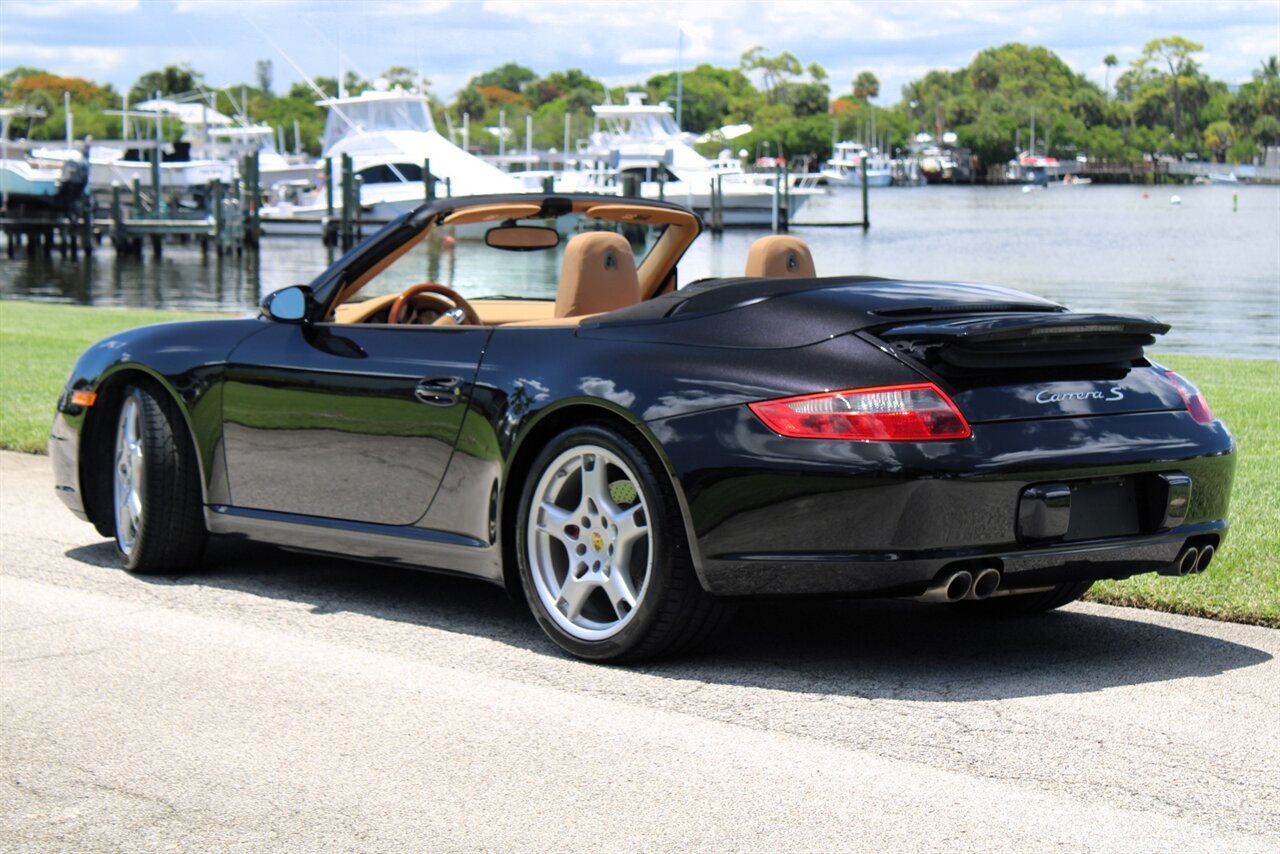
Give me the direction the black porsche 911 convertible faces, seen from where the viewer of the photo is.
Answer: facing away from the viewer and to the left of the viewer
